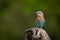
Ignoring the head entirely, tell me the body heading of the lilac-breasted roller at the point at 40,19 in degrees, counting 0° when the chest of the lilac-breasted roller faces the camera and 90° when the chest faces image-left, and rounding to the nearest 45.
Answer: approximately 45°
